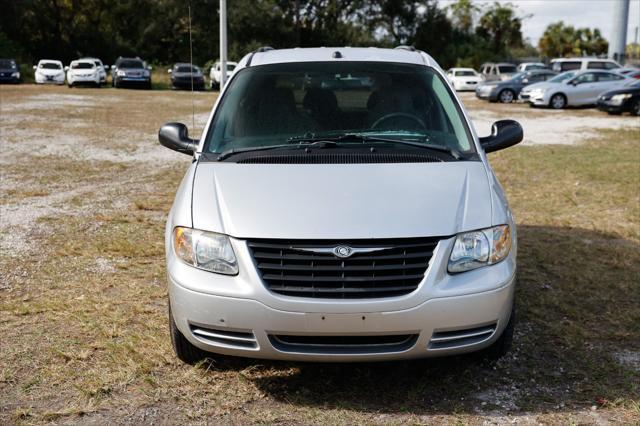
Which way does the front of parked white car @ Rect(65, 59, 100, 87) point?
toward the camera

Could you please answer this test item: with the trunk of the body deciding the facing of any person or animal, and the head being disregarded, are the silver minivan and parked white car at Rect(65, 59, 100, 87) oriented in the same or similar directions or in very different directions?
same or similar directions

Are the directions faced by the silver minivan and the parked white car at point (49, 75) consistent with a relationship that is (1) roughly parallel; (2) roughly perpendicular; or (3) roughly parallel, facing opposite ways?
roughly parallel

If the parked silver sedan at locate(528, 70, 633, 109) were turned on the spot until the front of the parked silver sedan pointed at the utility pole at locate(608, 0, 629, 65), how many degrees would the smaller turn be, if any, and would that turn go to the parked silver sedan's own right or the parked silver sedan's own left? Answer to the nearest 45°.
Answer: approximately 135° to the parked silver sedan's own right

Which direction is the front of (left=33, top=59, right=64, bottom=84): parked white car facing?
toward the camera

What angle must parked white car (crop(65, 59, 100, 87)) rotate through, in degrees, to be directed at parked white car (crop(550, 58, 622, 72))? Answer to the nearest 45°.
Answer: approximately 45° to its left

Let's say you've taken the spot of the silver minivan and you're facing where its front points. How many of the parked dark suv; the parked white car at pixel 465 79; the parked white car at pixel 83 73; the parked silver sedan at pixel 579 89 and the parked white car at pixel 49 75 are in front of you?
0

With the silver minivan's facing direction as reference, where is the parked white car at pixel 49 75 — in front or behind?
behind

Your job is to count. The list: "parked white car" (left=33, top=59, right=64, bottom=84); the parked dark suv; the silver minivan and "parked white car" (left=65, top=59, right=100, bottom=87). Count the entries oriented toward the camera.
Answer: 4

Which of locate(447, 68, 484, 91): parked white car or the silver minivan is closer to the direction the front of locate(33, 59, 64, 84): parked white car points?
the silver minivan

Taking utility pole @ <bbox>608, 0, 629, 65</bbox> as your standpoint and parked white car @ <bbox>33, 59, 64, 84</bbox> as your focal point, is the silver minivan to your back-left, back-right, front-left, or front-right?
front-left

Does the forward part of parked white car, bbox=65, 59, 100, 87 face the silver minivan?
yes

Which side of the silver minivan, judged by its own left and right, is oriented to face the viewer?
front

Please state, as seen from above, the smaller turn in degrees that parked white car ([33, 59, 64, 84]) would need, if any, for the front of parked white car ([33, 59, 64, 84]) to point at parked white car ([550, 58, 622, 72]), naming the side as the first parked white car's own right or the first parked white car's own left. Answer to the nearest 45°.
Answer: approximately 45° to the first parked white car's own left

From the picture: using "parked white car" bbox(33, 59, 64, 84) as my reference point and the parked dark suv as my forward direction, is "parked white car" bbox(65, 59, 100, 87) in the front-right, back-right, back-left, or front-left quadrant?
front-right

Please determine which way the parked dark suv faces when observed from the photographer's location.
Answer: facing the viewer

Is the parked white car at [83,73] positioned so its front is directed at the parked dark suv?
no
